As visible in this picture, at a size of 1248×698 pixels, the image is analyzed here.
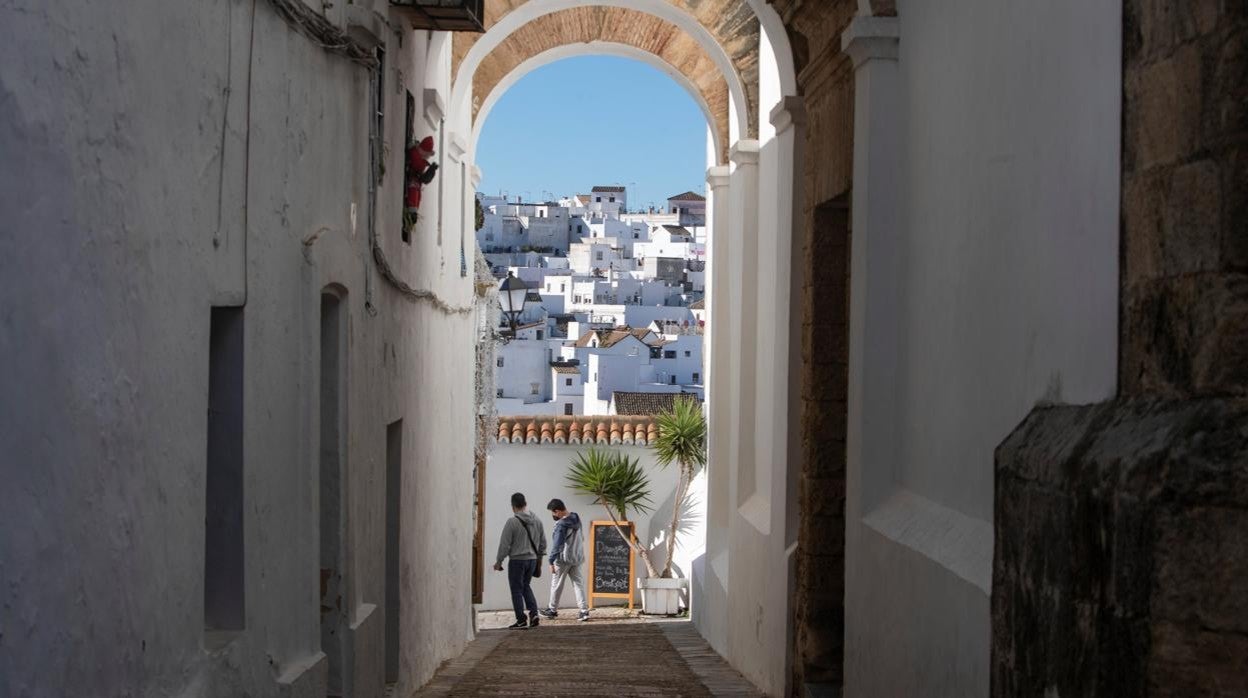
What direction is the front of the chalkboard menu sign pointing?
toward the camera

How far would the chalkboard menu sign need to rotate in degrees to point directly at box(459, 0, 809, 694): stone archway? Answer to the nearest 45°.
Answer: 0° — it already faces it

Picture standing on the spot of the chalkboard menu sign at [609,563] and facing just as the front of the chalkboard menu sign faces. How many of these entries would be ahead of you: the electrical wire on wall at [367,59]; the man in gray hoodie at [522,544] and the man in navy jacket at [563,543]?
3

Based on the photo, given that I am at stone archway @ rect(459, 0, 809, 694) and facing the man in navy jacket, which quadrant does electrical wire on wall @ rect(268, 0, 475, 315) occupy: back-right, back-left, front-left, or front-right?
back-left

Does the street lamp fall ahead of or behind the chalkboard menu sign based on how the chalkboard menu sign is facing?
ahead

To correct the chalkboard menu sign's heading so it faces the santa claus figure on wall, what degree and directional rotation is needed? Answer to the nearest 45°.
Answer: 0° — it already faces it

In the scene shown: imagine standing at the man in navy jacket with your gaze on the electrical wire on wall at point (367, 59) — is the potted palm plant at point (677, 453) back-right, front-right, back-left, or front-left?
back-left

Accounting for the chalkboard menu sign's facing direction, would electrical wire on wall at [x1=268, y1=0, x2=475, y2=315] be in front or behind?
in front
